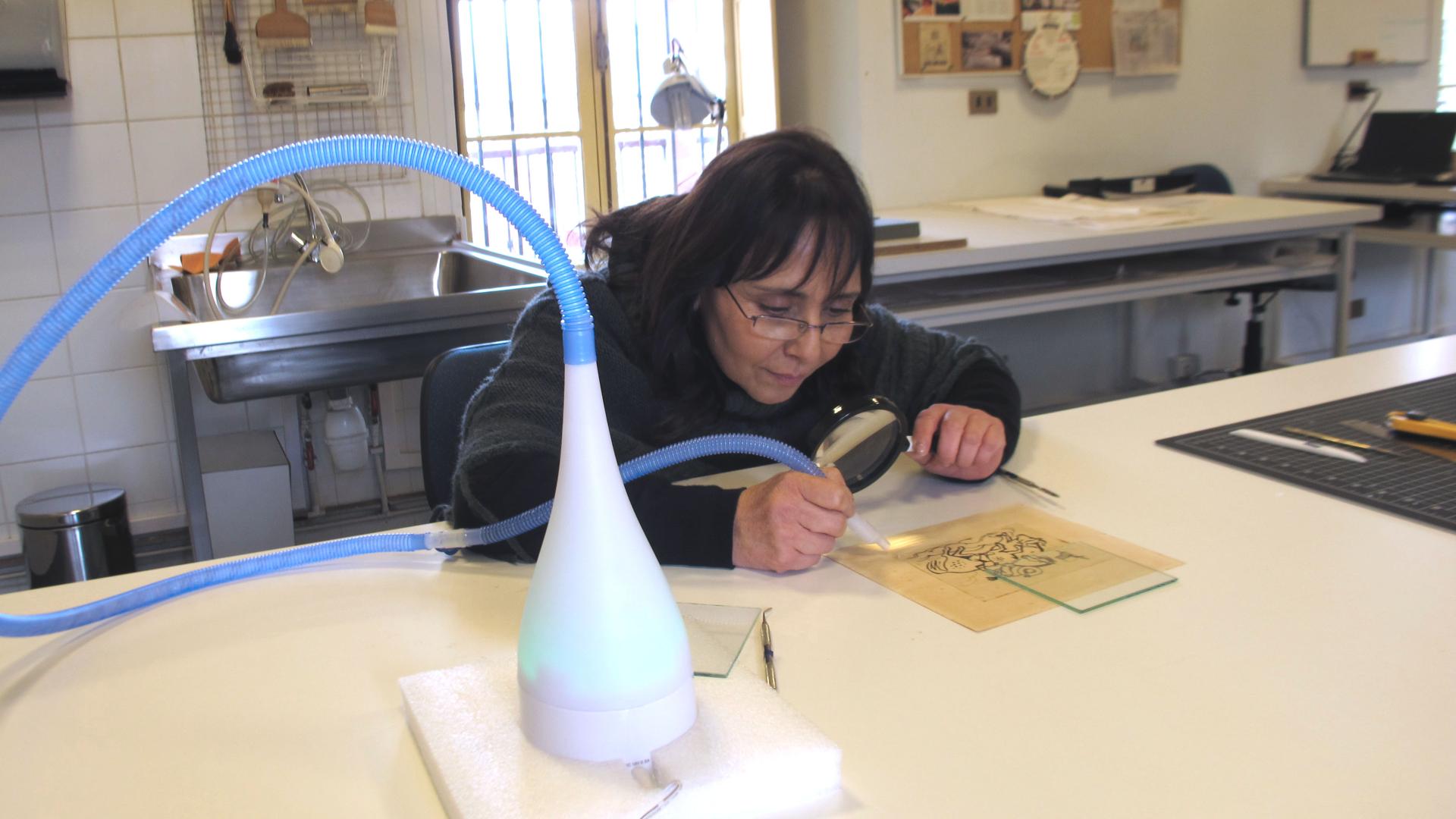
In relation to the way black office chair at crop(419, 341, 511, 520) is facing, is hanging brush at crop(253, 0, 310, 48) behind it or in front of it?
behind

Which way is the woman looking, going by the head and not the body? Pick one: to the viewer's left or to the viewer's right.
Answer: to the viewer's right

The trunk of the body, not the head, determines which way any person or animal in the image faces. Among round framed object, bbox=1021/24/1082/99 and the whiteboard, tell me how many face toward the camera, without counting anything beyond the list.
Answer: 2

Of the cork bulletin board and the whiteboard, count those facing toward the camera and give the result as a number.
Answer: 2

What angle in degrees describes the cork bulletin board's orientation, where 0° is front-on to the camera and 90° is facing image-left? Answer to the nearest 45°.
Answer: approximately 0°
